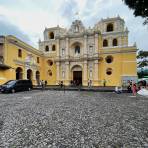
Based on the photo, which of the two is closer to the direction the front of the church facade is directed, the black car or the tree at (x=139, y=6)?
the tree

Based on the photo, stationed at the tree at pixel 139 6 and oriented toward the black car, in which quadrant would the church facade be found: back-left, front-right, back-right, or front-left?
front-right

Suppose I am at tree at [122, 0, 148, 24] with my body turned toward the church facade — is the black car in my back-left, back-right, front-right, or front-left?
front-left

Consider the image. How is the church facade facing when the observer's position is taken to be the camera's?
facing the viewer

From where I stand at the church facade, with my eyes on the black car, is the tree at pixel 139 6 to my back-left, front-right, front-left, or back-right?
front-left

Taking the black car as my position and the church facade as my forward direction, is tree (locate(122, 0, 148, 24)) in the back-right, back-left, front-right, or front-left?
back-right

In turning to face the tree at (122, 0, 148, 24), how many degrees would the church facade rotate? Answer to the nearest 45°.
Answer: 0° — it already faces it

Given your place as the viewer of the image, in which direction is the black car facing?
facing the viewer and to the left of the viewer

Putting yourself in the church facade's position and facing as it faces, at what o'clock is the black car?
The black car is roughly at 1 o'clock from the church facade.

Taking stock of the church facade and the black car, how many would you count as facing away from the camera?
0
